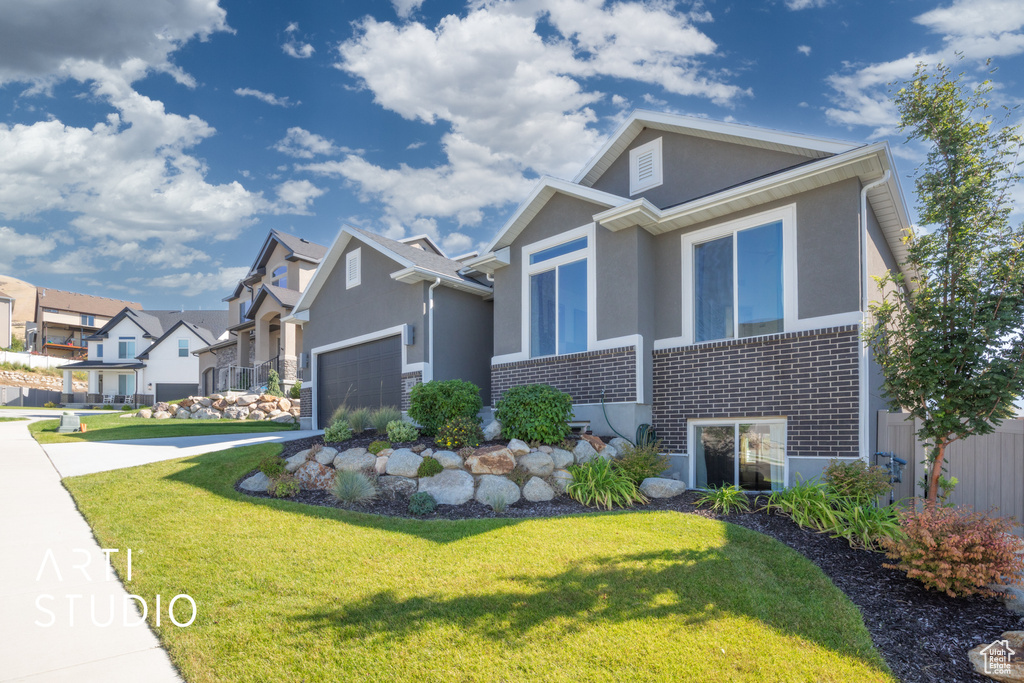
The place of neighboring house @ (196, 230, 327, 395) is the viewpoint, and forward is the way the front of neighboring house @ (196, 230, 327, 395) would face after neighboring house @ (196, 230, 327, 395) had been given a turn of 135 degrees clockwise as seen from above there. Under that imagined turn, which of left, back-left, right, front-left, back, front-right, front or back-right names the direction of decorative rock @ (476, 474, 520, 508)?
back

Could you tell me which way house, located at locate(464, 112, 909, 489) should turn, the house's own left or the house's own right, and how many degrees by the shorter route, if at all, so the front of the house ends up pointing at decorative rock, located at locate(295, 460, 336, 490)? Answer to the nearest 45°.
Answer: approximately 45° to the house's own right

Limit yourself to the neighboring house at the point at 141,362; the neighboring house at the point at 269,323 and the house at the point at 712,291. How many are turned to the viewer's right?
0

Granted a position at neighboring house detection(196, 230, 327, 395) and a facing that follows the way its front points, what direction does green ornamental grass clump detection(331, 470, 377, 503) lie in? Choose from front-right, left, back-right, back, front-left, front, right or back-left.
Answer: front-left

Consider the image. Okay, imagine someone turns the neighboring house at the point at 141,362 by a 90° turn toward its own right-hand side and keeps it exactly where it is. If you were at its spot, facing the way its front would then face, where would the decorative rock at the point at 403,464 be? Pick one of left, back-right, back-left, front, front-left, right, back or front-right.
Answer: left

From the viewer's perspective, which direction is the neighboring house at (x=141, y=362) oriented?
toward the camera

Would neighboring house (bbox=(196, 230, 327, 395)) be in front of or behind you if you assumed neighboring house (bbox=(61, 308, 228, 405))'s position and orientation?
in front

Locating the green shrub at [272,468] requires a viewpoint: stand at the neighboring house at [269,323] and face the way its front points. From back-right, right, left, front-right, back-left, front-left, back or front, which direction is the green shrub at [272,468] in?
front-left

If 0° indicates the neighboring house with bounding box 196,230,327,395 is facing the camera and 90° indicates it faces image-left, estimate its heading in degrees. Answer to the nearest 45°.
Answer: approximately 45°

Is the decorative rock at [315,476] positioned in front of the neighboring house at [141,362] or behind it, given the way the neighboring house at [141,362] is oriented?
in front

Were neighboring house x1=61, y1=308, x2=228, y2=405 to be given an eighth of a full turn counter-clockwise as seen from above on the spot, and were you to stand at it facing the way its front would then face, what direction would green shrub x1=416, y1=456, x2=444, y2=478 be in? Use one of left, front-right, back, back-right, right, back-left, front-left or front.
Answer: front-right

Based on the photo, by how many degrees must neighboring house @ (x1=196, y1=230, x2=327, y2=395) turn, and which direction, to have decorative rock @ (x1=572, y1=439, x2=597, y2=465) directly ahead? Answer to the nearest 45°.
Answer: approximately 45° to its left

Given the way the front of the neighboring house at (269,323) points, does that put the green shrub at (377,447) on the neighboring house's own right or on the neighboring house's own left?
on the neighboring house's own left

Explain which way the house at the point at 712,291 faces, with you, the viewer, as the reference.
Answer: facing the viewer and to the left of the viewer
